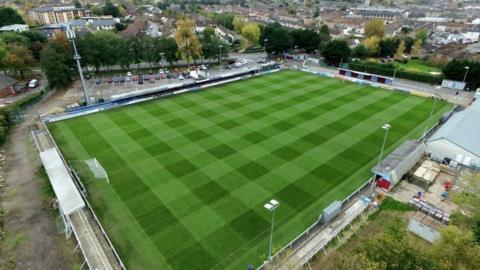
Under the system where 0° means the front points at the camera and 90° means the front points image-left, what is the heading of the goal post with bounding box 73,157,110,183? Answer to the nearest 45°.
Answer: approximately 225°

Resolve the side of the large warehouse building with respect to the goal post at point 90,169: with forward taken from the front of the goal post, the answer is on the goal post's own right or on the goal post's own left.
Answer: on the goal post's own right
